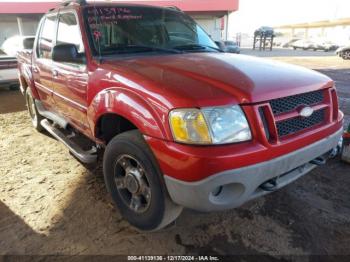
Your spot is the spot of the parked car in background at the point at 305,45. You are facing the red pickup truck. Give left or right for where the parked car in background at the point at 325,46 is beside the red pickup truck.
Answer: left

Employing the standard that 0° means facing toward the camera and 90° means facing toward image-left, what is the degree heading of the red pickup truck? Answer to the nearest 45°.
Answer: approximately 315°

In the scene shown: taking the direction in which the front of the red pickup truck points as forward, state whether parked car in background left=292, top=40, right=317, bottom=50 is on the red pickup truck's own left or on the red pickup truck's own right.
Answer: on the red pickup truck's own left

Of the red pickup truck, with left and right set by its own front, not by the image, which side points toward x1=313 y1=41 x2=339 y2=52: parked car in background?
left

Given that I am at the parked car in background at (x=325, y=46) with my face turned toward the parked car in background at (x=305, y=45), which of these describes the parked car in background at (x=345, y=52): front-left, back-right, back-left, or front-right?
back-left

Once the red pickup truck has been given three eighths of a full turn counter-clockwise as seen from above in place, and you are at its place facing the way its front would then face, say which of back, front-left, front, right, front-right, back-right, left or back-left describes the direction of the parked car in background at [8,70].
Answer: front-left
